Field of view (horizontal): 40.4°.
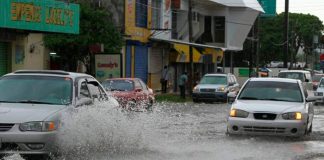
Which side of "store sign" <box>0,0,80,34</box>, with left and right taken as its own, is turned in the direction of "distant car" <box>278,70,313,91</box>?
left

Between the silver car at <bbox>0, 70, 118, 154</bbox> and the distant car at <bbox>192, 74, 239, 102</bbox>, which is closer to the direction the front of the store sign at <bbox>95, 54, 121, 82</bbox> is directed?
the silver car

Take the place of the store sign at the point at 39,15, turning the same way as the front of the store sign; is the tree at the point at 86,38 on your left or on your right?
on your left

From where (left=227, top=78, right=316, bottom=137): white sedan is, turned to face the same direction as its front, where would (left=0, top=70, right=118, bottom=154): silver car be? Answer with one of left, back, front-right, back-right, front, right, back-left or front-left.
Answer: front-right

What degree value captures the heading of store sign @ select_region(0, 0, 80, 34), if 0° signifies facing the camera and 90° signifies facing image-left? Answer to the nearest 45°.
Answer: approximately 315°

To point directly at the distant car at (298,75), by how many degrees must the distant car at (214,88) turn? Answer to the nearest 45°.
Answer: approximately 180°

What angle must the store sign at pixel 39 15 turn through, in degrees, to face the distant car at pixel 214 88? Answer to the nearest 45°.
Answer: approximately 90° to its left

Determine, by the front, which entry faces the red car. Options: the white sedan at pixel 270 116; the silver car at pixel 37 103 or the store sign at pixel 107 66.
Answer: the store sign

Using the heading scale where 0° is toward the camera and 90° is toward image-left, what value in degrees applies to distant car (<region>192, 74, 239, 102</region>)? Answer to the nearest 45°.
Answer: approximately 45°

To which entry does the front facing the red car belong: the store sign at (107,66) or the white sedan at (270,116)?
the store sign

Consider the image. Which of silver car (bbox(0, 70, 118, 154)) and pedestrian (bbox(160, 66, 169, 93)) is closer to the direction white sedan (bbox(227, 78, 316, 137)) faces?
the silver car

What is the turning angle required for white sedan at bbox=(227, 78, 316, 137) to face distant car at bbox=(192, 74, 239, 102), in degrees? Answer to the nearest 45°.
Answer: approximately 180°

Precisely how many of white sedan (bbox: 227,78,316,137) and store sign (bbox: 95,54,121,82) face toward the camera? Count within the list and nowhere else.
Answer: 2

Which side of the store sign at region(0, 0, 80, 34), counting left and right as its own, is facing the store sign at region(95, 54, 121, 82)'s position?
left
